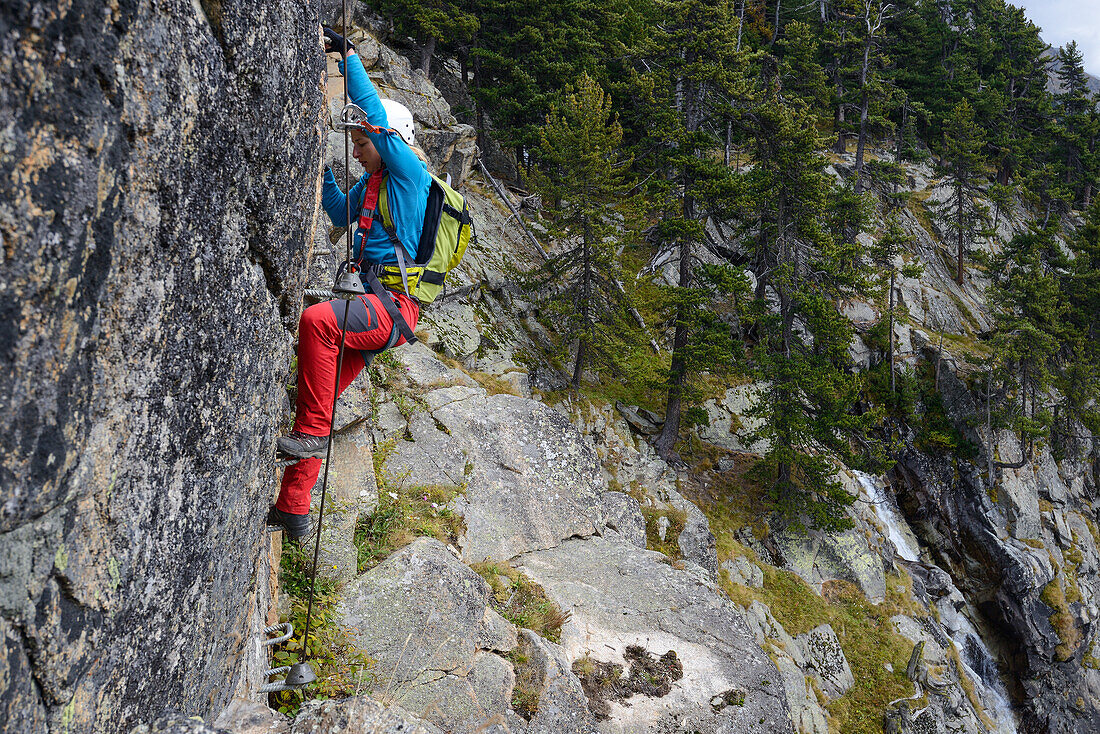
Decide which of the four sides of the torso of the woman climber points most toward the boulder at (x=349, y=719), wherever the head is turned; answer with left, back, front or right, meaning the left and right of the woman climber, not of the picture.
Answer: left

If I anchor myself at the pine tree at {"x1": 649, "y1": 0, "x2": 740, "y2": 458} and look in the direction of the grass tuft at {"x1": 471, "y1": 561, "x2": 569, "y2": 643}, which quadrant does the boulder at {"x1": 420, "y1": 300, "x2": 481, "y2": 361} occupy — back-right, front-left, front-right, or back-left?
front-right

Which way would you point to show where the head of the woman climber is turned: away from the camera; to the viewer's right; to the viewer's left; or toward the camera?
to the viewer's left

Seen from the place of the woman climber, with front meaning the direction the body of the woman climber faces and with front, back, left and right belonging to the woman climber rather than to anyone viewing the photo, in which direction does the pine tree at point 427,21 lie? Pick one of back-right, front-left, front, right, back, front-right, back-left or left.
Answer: right

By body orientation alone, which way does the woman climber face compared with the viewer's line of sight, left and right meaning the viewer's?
facing to the left of the viewer
